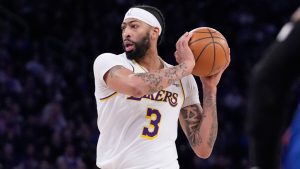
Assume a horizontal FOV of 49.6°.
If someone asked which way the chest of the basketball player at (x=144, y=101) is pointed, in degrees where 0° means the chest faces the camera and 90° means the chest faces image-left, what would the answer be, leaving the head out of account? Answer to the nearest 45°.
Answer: approximately 0°
